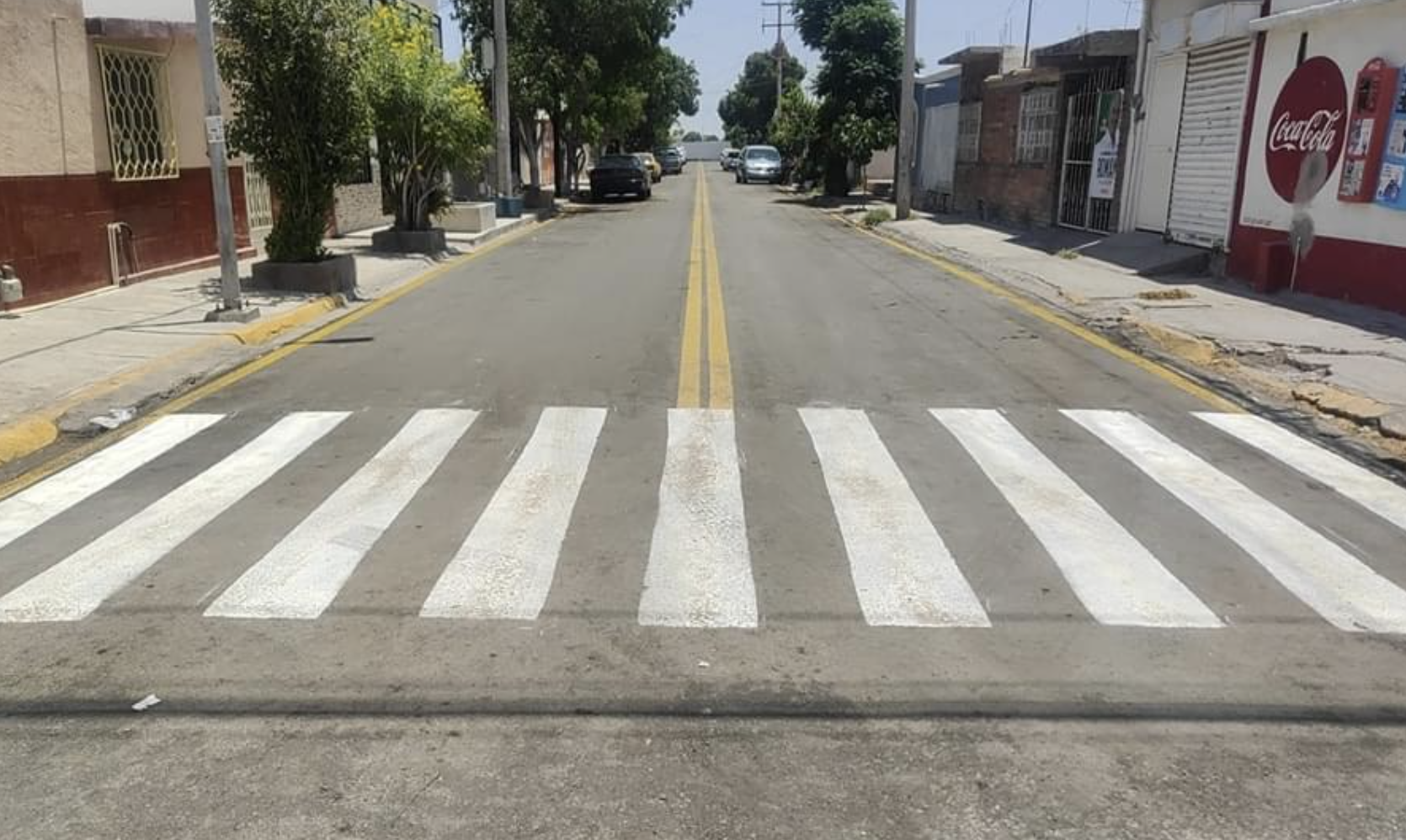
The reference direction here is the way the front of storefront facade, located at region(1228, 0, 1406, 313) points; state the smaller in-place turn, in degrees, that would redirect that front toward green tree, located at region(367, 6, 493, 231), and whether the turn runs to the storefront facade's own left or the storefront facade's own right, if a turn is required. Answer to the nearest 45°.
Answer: approximately 45° to the storefront facade's own right

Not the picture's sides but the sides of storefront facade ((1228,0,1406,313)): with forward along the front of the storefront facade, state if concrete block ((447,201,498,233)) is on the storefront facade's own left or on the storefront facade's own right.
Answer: on the storefront facade's own right

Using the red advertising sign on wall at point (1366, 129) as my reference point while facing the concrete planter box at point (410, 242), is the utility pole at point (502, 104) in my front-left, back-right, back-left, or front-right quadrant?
front-right

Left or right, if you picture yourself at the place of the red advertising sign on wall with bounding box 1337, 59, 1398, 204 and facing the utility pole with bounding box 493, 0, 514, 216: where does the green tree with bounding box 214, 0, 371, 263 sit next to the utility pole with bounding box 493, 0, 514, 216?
left

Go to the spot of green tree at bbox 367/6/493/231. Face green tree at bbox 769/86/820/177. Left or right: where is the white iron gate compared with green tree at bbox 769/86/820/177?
right

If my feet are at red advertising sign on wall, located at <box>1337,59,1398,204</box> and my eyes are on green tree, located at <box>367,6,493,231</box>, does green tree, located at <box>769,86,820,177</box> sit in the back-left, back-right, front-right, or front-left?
front-right

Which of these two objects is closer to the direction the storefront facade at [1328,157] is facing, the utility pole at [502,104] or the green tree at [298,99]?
the green tree

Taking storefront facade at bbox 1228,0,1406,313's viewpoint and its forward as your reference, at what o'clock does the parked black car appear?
The parked black car is roughly at 3 o'clock from the storefront facade.
